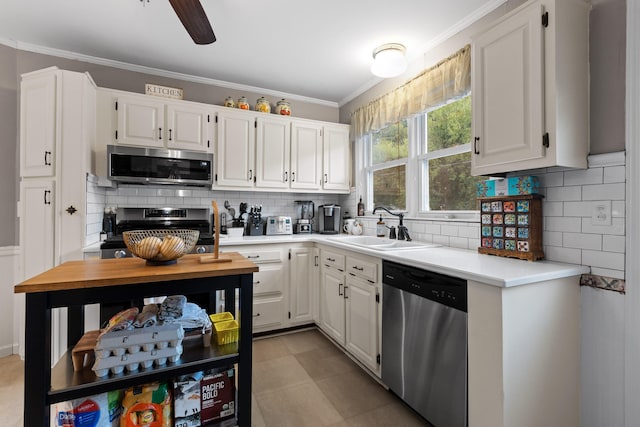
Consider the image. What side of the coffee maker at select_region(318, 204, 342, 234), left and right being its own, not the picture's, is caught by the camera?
front

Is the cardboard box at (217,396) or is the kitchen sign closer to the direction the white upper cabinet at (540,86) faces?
the cardboard box

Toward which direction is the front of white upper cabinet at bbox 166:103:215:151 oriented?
toward the camera

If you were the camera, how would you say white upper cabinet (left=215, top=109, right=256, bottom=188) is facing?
facing the viewer

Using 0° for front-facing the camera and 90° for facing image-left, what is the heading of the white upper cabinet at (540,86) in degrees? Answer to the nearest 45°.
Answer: approximately 45°

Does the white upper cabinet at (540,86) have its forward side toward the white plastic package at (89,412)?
yes

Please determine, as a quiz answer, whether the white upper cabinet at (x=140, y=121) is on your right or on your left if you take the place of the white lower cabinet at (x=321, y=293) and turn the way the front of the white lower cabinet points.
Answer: on your right

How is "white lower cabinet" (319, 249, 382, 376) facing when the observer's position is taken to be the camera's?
facing the viewer and to the left of the viewer

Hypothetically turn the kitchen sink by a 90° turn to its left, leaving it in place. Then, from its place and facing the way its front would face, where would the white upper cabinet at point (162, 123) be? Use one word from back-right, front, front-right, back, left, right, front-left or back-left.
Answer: back-right

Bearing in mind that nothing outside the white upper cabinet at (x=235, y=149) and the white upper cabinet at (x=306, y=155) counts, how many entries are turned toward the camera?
2
